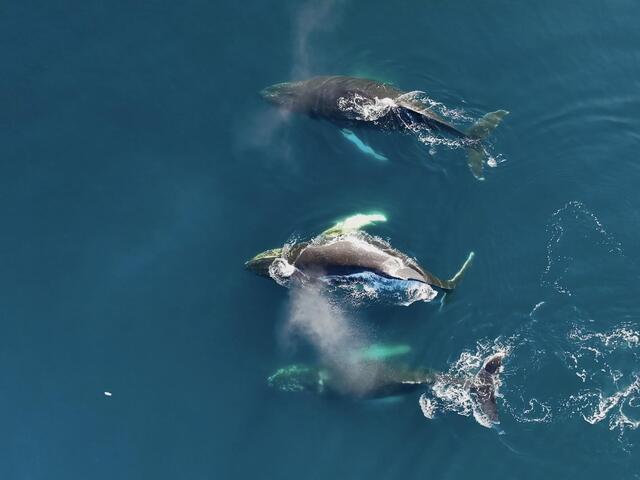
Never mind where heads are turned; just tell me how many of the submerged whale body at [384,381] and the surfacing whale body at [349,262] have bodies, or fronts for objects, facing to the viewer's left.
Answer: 2

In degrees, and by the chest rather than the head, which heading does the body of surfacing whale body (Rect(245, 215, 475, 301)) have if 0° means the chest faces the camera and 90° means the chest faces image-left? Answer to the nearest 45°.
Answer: approximately 90°

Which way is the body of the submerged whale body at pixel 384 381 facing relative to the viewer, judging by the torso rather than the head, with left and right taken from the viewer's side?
facing to the left of the viewer

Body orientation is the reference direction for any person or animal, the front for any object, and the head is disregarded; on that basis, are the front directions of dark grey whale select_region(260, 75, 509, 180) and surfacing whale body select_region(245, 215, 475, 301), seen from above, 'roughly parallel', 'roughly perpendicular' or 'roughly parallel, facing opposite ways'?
roughly parallel

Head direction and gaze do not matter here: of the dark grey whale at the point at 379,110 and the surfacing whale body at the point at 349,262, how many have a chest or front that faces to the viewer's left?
2

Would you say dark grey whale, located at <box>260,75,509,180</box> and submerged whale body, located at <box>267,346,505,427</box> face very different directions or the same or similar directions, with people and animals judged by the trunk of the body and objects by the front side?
same or similar directions

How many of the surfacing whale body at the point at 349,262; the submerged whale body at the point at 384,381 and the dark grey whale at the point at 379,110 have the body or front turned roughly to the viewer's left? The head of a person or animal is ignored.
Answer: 3

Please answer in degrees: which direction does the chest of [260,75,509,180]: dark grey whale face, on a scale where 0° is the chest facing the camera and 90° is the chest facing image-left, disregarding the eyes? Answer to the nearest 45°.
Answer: approximately 90°
